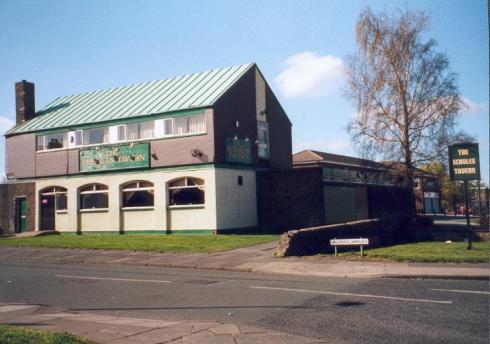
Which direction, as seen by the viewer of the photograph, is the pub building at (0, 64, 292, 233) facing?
facing the viewer and to the left of the viewer

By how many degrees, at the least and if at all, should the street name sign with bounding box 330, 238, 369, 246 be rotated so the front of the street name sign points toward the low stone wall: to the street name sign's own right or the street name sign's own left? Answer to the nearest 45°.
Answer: approximately 180°

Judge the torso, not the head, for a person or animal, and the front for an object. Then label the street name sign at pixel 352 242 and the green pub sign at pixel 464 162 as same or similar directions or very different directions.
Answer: same or similar directions

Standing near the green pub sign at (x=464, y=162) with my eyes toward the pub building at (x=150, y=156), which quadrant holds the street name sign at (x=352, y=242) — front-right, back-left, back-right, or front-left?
front-left

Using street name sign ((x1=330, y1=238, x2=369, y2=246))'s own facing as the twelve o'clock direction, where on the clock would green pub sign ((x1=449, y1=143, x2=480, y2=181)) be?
The green pub sign is roughly at 8 o'clock from the street name sign.

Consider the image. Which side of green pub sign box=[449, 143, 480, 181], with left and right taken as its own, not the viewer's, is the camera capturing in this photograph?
front

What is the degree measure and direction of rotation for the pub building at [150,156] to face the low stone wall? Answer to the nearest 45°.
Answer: approximately 90° to its left

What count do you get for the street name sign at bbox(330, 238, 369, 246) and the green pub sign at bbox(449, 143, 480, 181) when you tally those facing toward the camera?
2

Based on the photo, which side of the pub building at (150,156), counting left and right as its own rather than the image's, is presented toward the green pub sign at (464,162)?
left

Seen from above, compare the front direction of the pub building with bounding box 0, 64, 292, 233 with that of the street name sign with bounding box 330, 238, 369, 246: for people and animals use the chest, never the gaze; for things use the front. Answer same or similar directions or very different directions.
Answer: same or similar directions

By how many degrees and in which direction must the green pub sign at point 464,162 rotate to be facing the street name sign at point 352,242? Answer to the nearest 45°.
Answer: approximately 45° to its right

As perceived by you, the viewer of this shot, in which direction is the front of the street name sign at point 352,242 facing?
facing the viewer

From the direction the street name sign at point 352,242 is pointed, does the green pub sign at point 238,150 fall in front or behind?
behind
